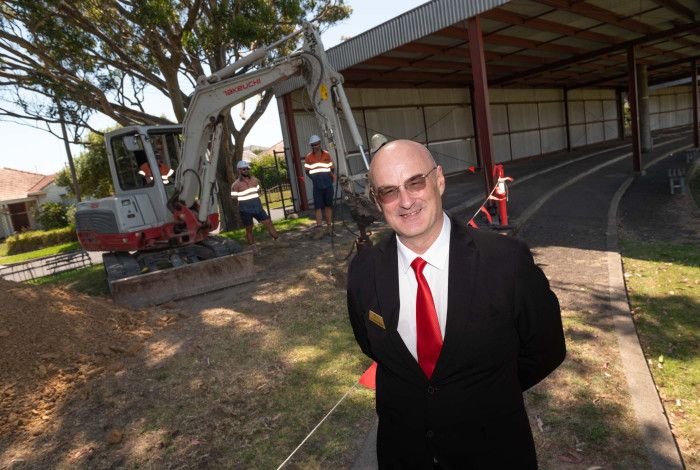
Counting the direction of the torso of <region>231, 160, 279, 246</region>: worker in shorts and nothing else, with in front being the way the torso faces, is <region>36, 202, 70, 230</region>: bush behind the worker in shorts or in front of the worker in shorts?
behind

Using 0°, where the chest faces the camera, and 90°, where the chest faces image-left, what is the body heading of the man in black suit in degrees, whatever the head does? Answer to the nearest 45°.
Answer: approximately 45°

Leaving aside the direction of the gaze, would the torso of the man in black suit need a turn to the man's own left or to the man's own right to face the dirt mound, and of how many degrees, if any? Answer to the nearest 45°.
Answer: approximately 90° to the man's own right

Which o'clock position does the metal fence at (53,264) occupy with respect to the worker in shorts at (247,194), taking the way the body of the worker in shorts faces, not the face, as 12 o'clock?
The metal fence is roughly at 4 o'clock from the worker in shorts.

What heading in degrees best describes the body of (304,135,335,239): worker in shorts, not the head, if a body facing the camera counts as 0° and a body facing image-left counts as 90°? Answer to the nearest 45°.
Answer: approximately 0°

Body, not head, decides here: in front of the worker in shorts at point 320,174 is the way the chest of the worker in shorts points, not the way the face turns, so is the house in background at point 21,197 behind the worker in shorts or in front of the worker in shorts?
behind

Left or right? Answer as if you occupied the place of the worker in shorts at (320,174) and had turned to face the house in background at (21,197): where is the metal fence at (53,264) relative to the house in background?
left

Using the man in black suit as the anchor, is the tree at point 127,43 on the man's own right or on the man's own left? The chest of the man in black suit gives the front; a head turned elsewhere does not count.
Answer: on the man's own right

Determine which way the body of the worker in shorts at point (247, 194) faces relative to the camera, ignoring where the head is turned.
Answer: toward the camera

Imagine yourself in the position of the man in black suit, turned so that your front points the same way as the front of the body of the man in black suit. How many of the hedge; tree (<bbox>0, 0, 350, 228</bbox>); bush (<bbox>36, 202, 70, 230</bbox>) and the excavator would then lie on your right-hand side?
4

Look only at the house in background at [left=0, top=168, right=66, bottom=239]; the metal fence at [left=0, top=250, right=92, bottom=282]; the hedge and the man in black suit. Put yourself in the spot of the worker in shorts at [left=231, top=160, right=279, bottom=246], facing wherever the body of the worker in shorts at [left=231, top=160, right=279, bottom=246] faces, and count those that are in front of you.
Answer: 1

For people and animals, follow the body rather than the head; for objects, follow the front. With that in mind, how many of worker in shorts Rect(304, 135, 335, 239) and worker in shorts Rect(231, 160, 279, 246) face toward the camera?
2

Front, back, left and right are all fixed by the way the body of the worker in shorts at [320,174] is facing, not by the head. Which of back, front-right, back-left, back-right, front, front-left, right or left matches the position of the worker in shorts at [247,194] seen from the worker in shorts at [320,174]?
right

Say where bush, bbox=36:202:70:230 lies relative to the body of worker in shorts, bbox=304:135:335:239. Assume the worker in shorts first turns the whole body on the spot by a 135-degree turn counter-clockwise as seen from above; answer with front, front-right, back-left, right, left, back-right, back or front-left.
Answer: left
